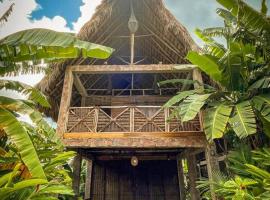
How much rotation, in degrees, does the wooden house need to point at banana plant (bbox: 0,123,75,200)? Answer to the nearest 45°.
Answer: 0° — it already faces it

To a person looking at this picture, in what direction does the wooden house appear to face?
facing the viewer

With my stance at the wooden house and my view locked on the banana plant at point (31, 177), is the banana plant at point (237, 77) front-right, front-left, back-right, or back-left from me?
front-left

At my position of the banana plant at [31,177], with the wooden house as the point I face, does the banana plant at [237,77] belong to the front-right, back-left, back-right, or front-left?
front-right

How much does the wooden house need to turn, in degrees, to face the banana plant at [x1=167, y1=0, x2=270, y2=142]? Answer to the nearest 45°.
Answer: approximately 45° to its left

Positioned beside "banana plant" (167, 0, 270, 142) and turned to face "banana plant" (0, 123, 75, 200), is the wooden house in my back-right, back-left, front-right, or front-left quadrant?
front-right
